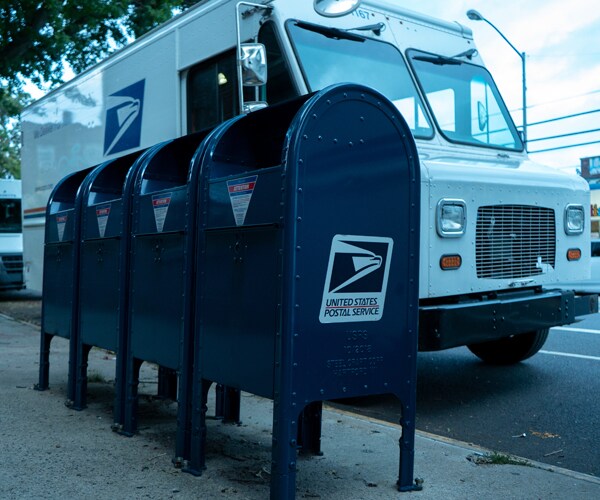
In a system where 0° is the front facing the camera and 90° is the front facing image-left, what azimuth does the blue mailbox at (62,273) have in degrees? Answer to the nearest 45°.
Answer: approximately 45°

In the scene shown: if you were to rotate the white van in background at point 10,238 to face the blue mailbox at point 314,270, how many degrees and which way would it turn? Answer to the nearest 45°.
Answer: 0° — it already faces it

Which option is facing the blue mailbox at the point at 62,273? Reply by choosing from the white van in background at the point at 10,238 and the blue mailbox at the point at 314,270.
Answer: the white van in background

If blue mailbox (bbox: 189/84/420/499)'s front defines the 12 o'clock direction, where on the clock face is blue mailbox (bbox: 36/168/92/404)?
blue mailbox (bbox: 36/168/92/404) is roughly at 3 o'clock from blue mailbox (bbox: 189/84/420/499).

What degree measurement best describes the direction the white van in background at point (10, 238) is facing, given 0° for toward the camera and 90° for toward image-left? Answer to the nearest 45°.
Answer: approximately 0°

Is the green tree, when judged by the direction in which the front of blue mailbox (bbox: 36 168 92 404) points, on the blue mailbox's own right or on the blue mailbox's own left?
on the blue mailbox's own right

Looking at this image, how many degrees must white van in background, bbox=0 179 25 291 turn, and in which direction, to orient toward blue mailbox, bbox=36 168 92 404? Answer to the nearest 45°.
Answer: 0° — it already faces it

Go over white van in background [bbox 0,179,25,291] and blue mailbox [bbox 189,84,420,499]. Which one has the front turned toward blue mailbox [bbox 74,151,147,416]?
the white van in background

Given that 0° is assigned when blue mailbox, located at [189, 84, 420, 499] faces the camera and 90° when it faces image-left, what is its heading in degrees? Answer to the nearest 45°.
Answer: approximately 45°

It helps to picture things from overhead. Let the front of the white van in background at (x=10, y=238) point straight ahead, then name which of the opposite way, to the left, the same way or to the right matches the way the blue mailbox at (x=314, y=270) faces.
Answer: to the right
